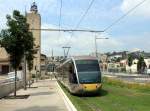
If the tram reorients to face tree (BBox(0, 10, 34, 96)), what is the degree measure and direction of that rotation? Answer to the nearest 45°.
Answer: approximately 135° to its right
